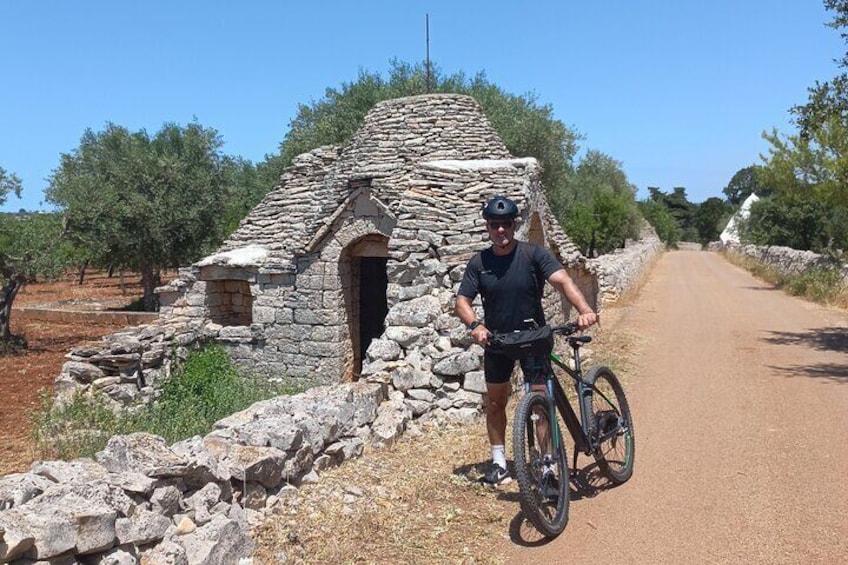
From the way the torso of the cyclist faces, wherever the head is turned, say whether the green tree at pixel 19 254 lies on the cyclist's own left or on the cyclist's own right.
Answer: on the cyclist's own right

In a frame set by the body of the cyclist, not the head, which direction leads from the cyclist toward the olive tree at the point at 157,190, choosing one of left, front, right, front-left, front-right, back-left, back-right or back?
back-right

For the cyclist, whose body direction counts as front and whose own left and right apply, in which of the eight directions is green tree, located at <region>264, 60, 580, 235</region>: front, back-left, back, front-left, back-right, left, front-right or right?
back

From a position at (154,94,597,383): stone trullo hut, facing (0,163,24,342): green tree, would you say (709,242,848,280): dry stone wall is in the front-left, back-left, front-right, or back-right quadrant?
back-right

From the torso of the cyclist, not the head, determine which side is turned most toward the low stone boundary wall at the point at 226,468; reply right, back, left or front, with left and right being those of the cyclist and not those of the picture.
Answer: right

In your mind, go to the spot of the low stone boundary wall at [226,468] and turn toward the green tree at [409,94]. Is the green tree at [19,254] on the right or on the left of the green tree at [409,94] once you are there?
left

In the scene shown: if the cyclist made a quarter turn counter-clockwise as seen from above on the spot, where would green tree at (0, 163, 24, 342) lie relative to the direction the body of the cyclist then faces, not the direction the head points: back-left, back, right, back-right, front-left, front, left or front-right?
back-left

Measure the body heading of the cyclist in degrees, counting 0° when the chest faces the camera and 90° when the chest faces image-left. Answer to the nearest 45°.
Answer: approximately 0°

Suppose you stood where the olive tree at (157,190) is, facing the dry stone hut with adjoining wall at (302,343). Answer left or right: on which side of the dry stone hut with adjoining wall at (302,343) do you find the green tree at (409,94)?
left

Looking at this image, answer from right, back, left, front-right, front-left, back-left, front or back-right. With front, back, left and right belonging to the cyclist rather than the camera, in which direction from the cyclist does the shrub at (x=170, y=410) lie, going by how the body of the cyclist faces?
back-right

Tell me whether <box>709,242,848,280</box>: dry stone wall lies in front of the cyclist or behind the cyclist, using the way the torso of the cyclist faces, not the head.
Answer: behind
